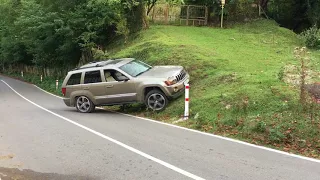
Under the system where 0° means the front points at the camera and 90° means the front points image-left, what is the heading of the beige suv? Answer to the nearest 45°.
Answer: approximately 315°
